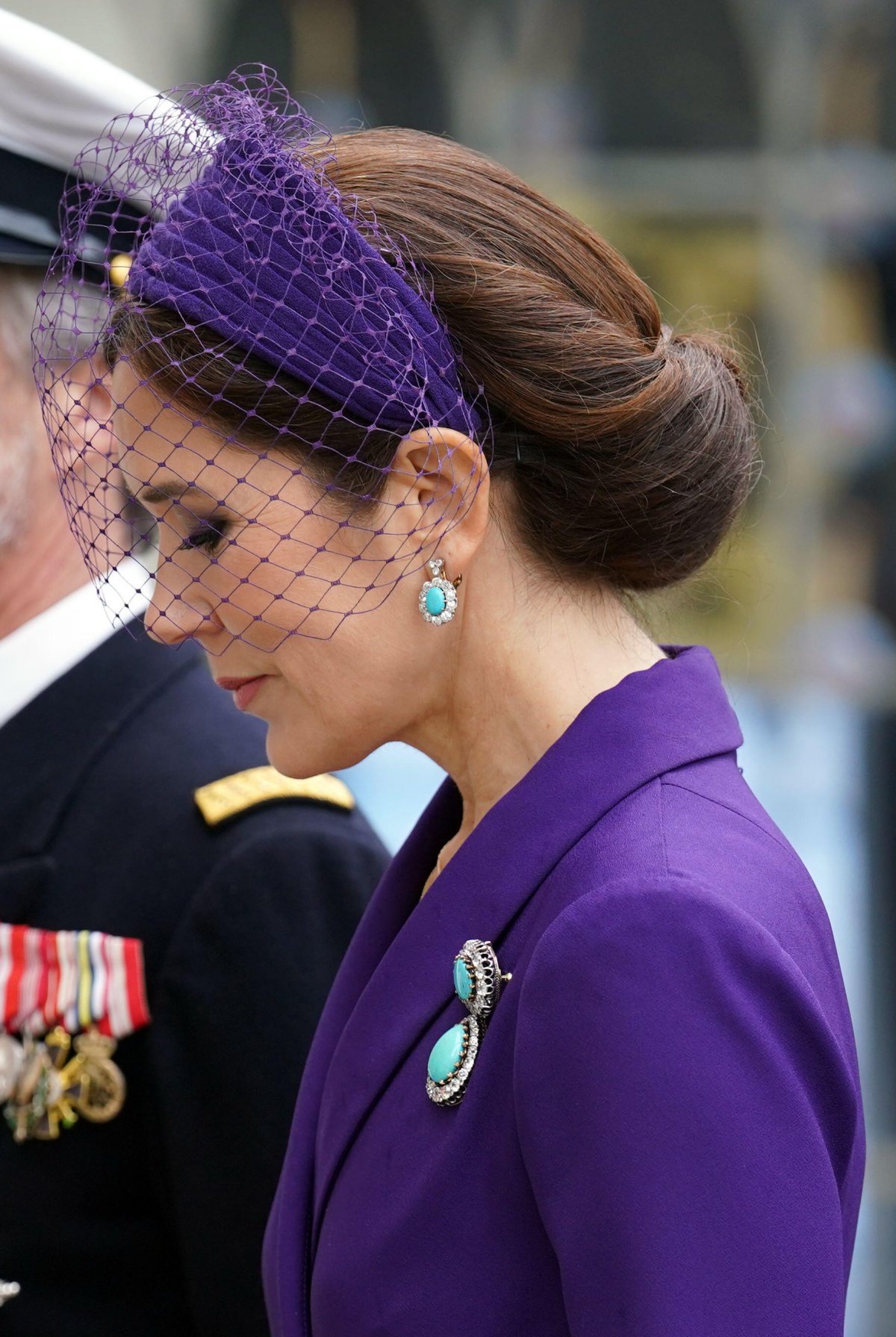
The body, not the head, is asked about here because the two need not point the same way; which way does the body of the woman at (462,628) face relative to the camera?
to the viewer's left

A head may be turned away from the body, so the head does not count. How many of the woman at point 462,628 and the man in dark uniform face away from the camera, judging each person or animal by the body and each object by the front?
0

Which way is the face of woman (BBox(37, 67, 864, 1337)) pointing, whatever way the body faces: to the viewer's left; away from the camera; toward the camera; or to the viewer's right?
to the viewer's left
